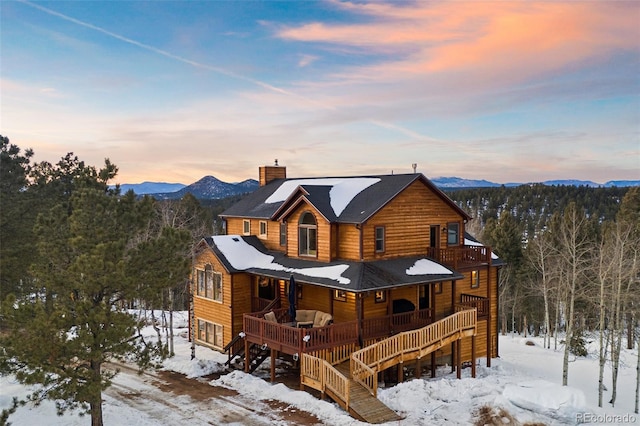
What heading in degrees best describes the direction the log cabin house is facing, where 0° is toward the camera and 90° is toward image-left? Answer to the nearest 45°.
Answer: approximately 45°

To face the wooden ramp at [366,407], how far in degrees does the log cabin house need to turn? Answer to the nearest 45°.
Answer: approximately 45° to its left

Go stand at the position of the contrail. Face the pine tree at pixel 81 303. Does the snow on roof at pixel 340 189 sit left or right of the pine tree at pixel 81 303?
left

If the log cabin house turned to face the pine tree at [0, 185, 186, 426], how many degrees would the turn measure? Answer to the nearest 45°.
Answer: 0° — it already faces it

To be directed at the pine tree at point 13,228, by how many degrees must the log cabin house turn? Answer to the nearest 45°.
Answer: approximately 45° to its right

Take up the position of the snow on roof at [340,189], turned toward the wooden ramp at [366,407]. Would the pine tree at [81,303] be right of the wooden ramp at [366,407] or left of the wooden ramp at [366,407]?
right

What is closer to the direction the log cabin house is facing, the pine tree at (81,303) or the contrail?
the pine tree
